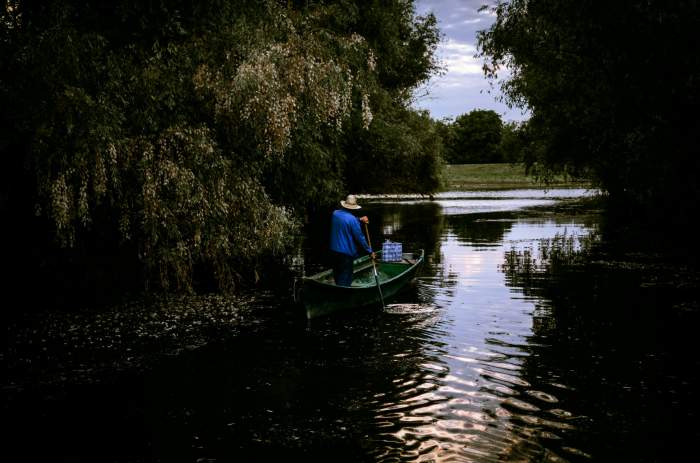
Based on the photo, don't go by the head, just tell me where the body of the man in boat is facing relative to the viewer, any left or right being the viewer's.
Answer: facing away from the viewer and to the right of the viewer

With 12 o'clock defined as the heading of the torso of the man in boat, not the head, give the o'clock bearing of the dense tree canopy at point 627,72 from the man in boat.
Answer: The dense tree canopy is roughly at 12 o'clock from the man in boat.

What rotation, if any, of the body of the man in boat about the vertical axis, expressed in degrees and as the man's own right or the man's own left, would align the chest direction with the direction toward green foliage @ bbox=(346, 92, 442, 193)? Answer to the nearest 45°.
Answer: approximately 45° to the man's own left

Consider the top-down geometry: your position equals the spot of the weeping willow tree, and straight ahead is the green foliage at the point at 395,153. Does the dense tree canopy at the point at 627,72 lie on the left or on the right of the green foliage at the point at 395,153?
right

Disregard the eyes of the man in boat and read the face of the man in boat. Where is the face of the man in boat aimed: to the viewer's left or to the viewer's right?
to the viewer's right

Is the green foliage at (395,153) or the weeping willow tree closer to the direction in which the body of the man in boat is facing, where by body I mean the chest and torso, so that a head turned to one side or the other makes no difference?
the green foliage
